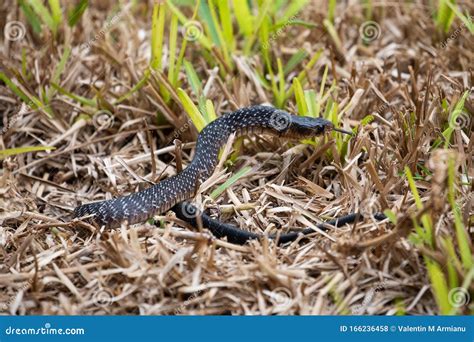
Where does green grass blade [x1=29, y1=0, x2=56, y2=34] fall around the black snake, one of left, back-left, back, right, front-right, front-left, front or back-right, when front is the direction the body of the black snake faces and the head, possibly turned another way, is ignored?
back-left

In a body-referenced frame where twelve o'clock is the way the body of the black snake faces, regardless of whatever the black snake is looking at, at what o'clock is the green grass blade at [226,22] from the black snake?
The green grass blade is roughly at 9 o'clock from the black snake.

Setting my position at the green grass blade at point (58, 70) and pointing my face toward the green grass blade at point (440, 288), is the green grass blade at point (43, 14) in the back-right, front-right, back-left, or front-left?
back-left

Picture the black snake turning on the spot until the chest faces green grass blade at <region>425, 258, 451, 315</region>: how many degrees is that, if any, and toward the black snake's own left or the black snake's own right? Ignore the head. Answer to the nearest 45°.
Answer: approximately 45° to the black snake's own right

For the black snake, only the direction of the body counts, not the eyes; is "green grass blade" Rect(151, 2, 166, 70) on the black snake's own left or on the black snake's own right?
on the black snake's own left

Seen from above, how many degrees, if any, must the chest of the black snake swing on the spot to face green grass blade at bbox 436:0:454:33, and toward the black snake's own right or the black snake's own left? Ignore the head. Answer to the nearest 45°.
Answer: approximately 45° to the black snake's own left

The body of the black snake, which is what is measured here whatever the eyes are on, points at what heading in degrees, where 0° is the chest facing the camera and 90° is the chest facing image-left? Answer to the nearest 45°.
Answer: approximately 270°

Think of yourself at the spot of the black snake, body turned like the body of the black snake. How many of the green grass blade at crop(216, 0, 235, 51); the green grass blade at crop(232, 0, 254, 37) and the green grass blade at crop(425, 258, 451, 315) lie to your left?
2

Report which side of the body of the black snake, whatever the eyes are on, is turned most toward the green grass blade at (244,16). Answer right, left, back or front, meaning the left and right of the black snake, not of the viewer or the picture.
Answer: left
